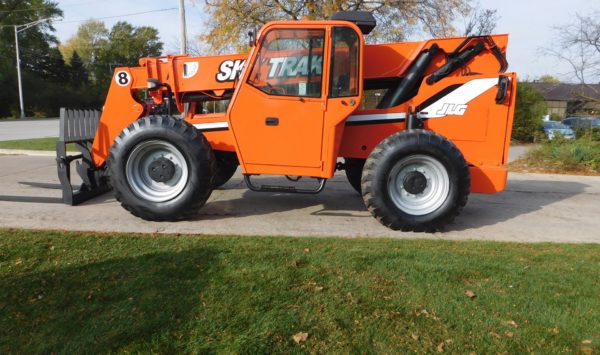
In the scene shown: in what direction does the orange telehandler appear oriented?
to the viewer's left

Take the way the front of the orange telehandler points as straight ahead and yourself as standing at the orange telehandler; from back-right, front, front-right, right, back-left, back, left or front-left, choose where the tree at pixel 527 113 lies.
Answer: back-right

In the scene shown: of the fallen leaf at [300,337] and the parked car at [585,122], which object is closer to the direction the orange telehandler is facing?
the fallen leaf

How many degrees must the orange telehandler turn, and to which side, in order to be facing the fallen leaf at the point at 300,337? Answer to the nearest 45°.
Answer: approximately 90° to its left

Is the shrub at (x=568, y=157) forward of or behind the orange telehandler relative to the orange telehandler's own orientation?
behind

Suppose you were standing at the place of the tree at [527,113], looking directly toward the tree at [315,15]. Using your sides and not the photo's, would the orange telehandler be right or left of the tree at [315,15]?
left

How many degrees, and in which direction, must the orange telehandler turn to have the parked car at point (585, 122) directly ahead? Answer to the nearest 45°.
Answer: approximately 135° to its right

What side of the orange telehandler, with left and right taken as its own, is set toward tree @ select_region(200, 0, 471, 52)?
right
